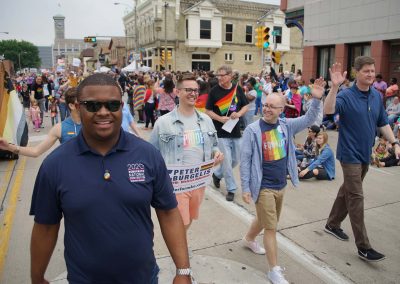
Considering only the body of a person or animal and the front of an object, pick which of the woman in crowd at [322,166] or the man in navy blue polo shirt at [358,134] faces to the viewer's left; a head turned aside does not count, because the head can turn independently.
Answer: the woman in crowd

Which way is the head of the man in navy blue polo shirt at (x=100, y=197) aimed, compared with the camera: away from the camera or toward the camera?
toward the camera

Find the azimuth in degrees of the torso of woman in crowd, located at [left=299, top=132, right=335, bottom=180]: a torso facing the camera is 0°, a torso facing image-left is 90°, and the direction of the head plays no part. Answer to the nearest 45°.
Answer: approximately 90°

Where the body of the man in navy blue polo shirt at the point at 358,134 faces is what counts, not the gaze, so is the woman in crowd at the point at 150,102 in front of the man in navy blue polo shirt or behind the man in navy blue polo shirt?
behind

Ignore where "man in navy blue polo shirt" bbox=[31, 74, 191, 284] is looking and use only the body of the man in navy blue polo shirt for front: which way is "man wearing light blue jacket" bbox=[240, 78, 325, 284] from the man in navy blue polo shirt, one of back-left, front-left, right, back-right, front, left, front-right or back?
back-left

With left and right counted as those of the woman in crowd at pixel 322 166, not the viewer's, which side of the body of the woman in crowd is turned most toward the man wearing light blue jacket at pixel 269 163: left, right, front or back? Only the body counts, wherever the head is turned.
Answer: left

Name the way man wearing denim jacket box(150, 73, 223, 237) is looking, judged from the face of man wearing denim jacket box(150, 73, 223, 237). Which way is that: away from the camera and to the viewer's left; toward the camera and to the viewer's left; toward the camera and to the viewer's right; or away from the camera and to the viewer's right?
toward the camera and to the viewer's right

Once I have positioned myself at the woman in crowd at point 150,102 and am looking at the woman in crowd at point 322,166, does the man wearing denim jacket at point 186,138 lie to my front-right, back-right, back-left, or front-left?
front-right

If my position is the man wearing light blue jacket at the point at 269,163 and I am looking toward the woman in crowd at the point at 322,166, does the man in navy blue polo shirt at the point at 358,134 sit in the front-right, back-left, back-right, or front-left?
front-right

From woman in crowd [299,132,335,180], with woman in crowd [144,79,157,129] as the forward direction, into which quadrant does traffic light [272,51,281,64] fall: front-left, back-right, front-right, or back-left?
front-right

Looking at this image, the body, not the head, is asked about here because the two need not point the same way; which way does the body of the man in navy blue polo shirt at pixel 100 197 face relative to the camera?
toward the camera

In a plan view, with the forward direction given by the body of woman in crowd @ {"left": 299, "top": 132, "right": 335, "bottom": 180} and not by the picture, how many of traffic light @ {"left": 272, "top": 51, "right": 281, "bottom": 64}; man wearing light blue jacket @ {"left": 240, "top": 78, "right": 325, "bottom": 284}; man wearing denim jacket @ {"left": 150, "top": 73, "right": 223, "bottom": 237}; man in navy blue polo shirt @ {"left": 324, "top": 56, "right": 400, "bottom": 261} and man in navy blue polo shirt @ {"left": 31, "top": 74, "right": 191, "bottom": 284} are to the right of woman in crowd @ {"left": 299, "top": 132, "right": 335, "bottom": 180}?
1

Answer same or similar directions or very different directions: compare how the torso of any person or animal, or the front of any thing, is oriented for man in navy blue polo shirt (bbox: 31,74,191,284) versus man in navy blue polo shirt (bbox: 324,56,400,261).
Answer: same or similar directions

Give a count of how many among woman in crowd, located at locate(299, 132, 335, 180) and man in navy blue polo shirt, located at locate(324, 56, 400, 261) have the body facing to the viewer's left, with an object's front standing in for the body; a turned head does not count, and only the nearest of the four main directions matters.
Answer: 1

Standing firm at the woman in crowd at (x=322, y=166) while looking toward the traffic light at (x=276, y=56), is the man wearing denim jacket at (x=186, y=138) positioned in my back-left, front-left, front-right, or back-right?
back-left

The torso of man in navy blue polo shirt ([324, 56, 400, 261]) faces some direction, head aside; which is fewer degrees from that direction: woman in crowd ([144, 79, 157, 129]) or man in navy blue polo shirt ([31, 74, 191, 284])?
the man in navy blue polo shirt

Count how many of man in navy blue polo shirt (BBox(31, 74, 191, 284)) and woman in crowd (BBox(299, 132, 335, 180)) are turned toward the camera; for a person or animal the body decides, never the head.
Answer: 1

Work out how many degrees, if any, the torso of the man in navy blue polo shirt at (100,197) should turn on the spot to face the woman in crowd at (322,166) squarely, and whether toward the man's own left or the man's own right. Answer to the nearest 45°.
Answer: approximately 135° to the man's own left
